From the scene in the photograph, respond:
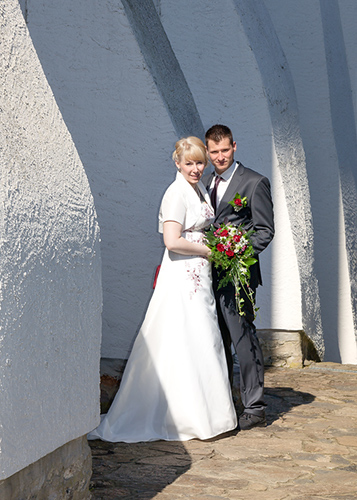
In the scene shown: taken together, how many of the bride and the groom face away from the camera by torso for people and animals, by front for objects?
0

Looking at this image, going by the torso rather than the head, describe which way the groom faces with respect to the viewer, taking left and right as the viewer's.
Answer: facing the viewer and to the left of the viewer
